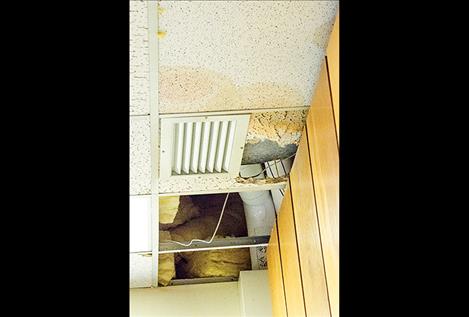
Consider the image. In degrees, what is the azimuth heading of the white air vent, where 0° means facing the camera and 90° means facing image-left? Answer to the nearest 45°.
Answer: approximately 0°
